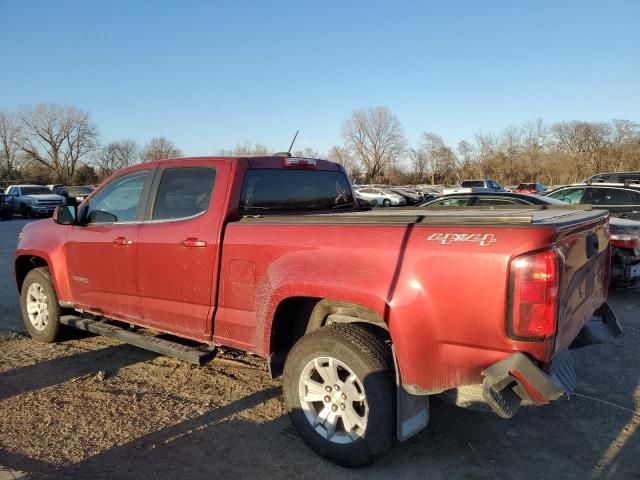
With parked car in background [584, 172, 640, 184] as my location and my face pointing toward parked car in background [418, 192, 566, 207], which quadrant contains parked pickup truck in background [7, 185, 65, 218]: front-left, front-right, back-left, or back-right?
front-right

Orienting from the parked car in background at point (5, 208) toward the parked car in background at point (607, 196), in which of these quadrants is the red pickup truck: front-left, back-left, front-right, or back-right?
front-right

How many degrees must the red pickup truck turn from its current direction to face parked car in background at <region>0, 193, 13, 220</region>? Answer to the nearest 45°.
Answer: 0° — it already faces it

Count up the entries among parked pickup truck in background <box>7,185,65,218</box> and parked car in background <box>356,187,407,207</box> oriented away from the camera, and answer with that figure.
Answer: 0

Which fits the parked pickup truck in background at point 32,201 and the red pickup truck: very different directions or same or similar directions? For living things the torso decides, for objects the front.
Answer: very different directions

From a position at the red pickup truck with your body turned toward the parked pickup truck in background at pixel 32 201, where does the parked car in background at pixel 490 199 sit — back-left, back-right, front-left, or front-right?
front-right

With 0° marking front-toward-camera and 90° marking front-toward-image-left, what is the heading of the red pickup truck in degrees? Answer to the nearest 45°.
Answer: approximately 135°

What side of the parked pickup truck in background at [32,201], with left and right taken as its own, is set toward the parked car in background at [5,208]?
right

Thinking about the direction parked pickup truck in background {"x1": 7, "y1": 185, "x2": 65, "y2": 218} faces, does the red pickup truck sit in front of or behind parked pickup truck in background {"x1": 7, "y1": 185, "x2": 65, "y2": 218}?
in front

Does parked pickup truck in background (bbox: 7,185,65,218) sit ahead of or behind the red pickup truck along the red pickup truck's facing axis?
ahead

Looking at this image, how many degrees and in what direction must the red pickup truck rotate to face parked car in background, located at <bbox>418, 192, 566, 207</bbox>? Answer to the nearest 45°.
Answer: approximately 90° to its right

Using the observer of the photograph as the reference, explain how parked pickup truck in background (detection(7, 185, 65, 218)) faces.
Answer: facing the viewer and to the right of the viewer

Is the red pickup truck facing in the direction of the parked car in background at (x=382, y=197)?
no
